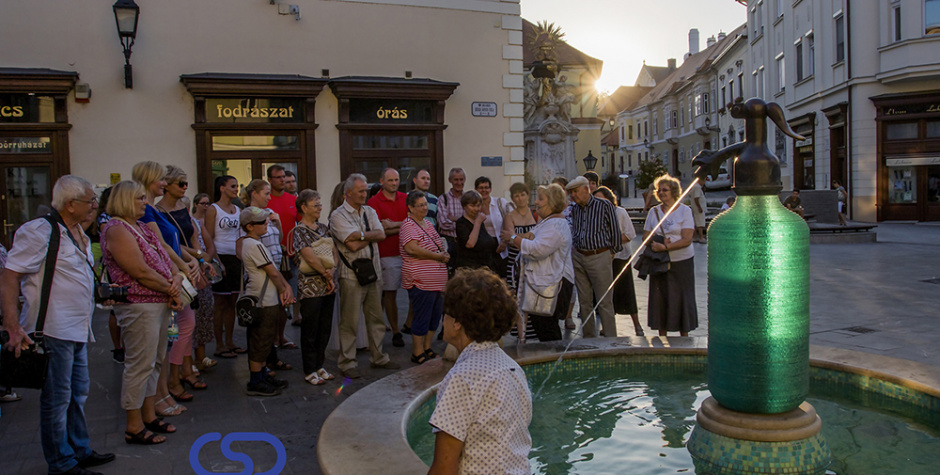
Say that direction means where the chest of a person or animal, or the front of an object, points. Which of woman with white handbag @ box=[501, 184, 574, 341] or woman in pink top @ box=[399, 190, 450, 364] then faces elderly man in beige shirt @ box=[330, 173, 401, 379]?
the woman with white handbag

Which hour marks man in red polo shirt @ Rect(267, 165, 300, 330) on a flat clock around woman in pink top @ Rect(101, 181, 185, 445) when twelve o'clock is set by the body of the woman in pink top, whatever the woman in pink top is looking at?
The man in red polo shirt is roughly at 10 o'clock from the woman in pink top.

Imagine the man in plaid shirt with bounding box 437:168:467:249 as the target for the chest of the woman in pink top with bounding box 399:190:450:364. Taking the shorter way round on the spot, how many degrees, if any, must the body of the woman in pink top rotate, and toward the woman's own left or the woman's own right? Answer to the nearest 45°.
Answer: approximately 135° to the woman's own left

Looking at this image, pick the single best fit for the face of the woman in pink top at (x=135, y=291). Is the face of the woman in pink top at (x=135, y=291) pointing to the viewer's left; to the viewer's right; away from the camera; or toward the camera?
to the viewer's right

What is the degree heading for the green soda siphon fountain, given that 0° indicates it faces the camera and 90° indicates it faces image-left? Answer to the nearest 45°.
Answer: approximately 90°

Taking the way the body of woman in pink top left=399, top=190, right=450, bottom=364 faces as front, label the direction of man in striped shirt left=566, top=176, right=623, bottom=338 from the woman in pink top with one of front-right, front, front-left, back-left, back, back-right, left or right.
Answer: front-left

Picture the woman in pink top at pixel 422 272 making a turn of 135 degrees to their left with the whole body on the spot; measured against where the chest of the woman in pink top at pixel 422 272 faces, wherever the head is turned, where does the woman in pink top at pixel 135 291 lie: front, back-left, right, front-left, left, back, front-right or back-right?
back-left

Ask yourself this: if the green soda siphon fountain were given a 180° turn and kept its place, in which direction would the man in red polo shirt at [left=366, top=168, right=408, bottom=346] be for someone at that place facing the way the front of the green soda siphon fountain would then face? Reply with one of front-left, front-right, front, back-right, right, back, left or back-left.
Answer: back-left

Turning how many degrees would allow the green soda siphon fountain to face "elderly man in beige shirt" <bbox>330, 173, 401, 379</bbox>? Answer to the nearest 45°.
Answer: approximately 45° to its right

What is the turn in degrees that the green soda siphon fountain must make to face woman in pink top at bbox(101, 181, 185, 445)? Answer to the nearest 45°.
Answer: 0° — it already faces them

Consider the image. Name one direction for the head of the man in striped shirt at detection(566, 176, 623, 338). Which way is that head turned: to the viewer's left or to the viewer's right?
to the viewer's left
